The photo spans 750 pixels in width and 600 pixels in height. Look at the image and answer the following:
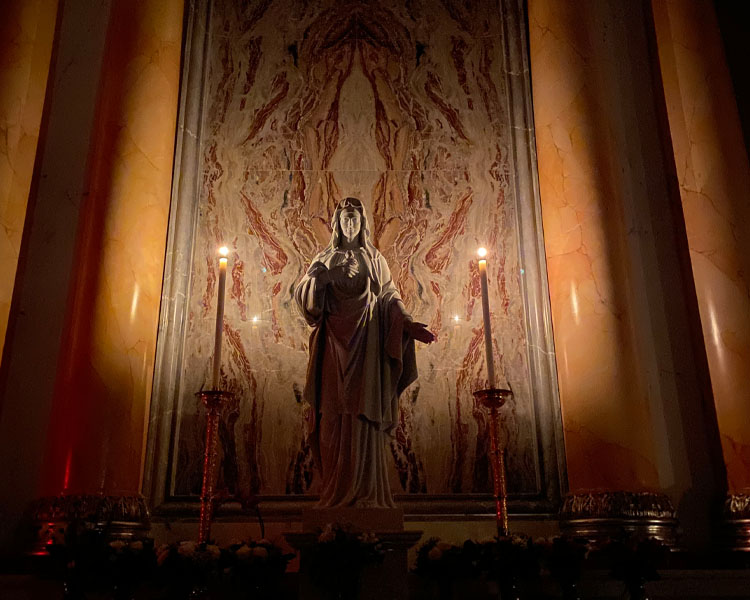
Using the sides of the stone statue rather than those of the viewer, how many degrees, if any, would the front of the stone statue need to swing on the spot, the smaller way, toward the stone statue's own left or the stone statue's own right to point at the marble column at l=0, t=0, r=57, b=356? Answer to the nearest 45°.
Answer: approximately 90° to the stone statue's own right

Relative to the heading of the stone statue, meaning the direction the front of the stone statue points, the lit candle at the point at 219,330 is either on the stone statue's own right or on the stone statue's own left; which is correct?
on the stone statue's own right

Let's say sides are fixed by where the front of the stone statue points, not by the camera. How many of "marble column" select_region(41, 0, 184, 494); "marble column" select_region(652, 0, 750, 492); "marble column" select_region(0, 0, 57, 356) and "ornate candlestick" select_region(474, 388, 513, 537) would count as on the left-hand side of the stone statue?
2

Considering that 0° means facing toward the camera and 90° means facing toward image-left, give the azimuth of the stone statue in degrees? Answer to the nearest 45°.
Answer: approximately 0°

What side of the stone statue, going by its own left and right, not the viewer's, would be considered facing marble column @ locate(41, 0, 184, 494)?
right

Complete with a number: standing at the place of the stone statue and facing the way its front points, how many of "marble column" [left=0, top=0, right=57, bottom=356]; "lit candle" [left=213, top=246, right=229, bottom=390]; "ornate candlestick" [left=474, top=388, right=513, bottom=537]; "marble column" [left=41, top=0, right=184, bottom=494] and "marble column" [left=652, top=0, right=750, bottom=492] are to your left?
2

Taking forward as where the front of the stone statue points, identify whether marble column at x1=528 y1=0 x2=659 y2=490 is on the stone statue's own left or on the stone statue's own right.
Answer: on the stone statue's own left

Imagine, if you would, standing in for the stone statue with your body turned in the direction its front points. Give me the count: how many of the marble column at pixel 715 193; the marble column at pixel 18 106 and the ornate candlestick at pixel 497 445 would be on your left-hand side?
2

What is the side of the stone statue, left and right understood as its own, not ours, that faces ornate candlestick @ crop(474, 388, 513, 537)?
left

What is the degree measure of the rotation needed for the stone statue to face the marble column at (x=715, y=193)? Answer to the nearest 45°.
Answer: approximately 90° to its left
